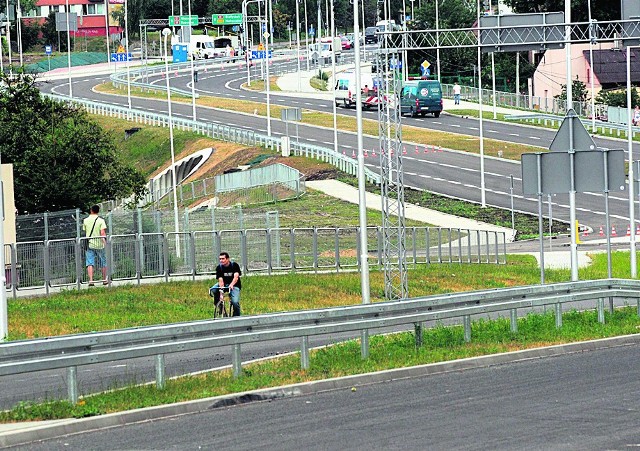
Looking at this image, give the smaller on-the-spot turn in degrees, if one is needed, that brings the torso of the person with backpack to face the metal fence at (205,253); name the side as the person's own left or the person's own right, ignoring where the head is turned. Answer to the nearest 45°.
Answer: approximately 135° to the person's own right

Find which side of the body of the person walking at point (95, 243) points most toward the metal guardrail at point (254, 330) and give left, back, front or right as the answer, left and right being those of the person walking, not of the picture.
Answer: back

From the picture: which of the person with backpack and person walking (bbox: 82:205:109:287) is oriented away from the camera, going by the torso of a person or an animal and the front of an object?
the person walking

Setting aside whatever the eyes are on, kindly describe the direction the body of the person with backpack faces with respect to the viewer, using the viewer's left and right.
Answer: facing the viewer and to the left of the viewer

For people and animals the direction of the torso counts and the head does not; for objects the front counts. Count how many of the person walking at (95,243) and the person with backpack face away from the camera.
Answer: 1

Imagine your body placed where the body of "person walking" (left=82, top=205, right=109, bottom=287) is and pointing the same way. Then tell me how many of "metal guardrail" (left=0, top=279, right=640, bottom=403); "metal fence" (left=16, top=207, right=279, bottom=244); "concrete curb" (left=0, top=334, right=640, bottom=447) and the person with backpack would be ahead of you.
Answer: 1

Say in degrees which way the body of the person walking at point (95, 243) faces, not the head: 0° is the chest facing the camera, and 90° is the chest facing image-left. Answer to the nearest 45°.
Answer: approximately 180°

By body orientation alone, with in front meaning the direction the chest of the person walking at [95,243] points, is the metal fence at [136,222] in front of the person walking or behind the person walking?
in front

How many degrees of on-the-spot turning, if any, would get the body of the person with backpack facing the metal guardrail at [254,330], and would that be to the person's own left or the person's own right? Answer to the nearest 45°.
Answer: approximately 45° to the person's own left

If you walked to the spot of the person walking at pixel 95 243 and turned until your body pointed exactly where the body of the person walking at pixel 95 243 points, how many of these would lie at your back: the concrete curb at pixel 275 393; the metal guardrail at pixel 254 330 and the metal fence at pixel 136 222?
2

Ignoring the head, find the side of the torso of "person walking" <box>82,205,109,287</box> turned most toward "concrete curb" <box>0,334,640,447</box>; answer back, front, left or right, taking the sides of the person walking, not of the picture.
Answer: back
